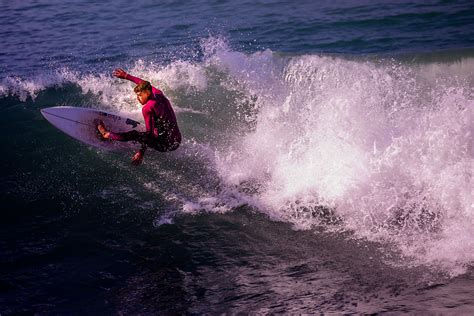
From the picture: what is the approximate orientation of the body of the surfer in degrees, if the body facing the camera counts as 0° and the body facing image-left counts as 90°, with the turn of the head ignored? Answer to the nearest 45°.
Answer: approximately 90°
